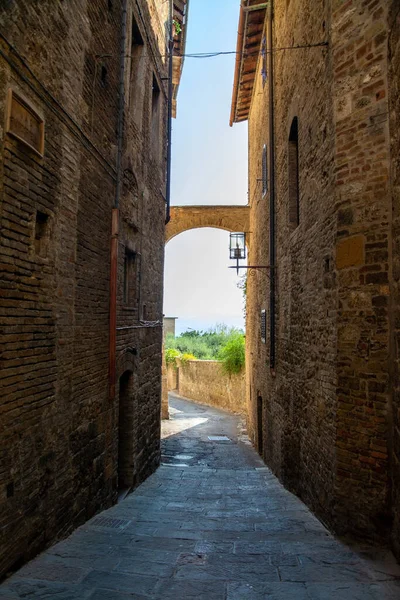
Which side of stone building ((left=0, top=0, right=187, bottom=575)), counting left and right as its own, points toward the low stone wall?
left

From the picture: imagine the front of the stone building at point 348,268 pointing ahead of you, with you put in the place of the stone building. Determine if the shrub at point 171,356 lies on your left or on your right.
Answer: on your right

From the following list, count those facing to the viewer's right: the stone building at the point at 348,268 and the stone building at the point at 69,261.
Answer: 1

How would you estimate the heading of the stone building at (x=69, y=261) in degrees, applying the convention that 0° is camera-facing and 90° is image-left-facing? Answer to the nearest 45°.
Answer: approximately 270°

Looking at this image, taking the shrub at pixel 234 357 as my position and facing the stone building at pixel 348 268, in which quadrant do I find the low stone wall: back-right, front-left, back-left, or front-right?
back-right

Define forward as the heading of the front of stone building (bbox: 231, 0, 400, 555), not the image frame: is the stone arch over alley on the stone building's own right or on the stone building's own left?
on the stone building's own right

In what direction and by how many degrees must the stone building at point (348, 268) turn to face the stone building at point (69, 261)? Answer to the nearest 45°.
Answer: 0° — it already faces it

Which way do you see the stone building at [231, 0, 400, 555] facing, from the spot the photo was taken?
facing to the left of the viewer

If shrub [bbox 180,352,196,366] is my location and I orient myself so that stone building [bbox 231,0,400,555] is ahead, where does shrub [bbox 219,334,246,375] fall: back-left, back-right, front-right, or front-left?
front-left

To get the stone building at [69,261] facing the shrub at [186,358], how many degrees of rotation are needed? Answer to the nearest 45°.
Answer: approximately 90° to its left
